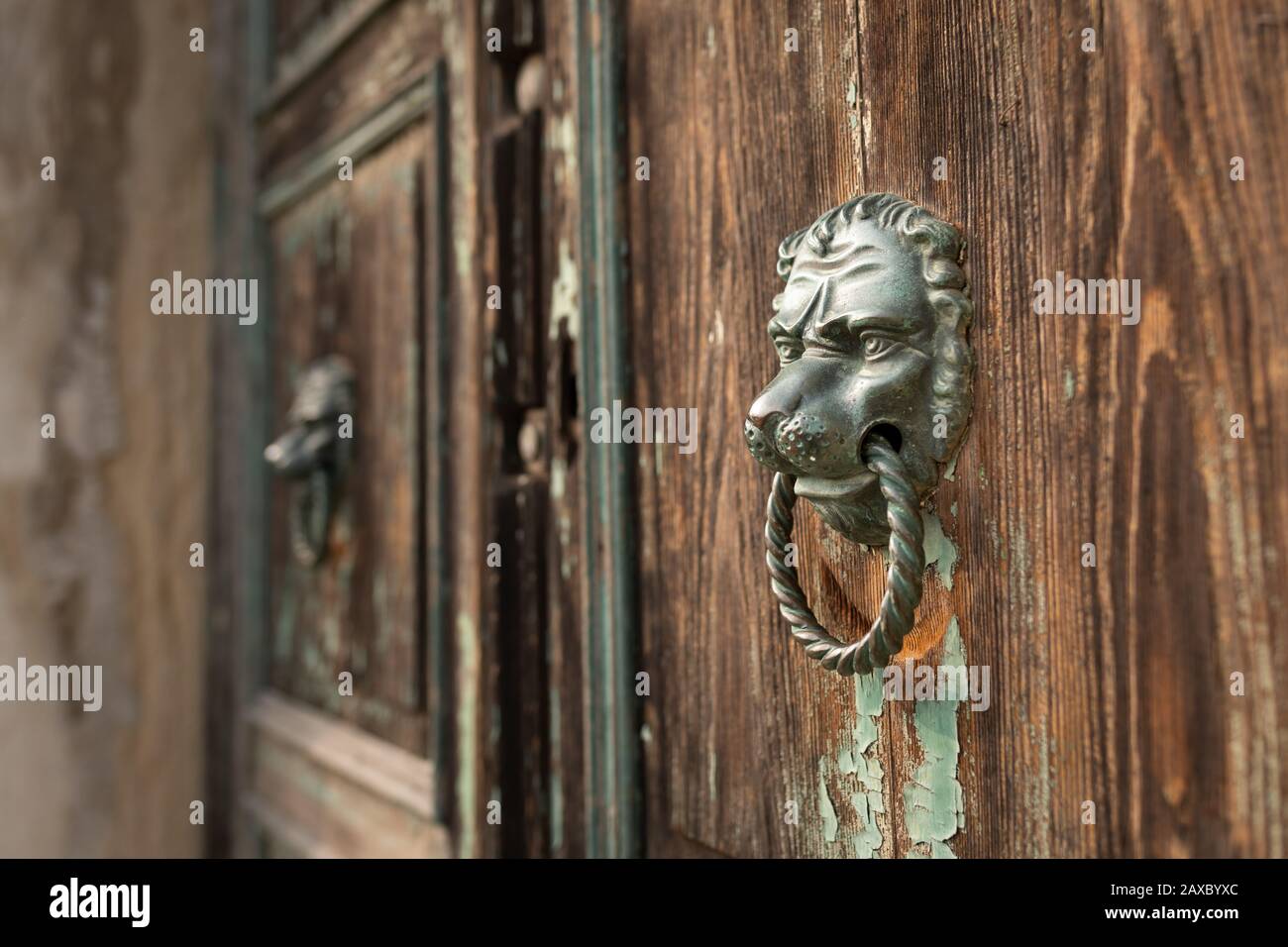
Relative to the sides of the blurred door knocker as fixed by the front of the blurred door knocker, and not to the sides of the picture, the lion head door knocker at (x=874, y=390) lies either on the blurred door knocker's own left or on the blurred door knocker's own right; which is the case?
on the blurred door knocker's own left

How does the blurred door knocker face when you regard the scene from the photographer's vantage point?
facing the viewer and to the left of the viewer

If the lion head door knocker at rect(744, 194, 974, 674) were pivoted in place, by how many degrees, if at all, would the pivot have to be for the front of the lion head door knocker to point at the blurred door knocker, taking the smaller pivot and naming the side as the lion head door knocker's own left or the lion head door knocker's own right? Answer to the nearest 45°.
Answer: approximately 90° to the lion head door knocker's own right

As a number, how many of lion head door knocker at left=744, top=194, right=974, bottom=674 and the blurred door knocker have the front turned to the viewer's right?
0
